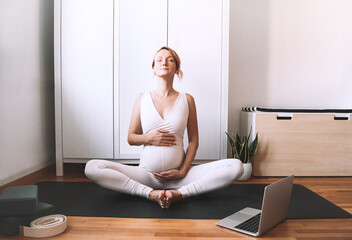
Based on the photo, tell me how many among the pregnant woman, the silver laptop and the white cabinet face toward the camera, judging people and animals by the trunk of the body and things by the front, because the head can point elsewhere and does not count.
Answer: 2

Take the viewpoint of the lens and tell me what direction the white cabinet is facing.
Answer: facing the viewer

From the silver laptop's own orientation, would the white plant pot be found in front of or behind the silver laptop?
in front

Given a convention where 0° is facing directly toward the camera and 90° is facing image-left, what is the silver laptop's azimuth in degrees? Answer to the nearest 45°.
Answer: approximately 135°

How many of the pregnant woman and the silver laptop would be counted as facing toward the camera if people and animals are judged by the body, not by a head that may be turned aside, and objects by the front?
1

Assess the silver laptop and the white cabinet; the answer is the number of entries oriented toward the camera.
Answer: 1

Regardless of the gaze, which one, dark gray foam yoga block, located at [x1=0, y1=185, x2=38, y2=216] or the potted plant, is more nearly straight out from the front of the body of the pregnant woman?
the dark gray foam yoga block
